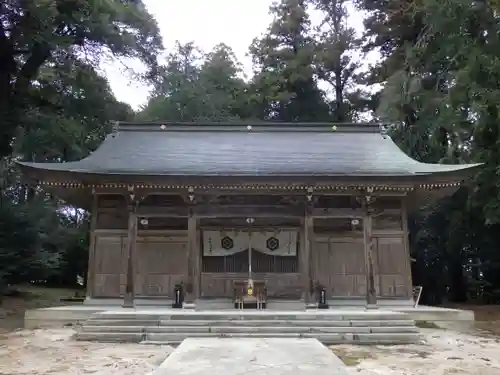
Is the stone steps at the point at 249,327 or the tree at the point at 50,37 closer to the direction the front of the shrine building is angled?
the stone steps

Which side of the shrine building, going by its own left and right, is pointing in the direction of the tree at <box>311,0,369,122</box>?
back

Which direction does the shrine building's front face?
toward the camera

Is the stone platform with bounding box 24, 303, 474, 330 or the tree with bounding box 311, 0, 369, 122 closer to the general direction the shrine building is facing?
the stone platform

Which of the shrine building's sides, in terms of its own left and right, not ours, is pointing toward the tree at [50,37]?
right

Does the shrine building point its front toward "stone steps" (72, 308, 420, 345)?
yes

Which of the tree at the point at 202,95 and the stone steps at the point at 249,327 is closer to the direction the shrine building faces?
the stone steps

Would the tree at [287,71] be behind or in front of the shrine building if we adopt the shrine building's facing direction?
behind

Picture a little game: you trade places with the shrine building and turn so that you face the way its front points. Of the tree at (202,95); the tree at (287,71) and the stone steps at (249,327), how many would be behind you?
2

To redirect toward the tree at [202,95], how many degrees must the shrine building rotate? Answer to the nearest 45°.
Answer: approximately 180°

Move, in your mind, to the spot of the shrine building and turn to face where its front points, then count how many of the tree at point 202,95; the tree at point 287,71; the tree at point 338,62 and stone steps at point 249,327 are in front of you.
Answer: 1

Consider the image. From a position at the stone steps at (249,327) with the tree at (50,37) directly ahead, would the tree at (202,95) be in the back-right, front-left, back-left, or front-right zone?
front-right
